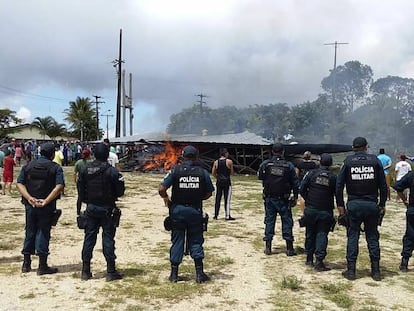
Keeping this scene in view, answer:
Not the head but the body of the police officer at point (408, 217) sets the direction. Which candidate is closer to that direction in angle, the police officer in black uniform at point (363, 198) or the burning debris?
the burning debris

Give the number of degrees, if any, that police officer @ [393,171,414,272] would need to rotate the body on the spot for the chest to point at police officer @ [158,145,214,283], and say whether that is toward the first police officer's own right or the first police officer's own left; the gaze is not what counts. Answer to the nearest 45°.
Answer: approximately 135° to the first police officer's own left

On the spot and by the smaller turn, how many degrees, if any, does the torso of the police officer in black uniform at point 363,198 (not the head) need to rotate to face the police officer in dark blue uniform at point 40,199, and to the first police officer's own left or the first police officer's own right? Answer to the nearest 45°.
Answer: approximately 90° to the first police officer's own left

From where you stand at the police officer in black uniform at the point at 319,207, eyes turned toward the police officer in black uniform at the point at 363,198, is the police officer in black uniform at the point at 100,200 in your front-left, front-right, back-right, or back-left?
back-right

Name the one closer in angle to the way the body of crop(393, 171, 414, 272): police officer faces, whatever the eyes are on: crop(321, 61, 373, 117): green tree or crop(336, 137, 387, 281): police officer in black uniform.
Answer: the green tree

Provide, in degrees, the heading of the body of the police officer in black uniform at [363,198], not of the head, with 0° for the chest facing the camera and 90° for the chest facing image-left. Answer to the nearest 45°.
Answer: approximately 180°

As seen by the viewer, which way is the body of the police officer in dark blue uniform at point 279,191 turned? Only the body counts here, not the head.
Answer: away from the camera

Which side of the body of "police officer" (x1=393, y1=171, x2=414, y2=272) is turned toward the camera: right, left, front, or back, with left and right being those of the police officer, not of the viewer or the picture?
back

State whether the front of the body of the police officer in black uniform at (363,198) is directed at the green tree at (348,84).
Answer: yes

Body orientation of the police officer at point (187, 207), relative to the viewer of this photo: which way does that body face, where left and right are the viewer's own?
facing away from the viewer

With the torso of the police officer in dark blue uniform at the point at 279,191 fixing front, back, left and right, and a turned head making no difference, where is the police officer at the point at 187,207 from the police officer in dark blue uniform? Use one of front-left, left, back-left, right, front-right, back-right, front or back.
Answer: back-left

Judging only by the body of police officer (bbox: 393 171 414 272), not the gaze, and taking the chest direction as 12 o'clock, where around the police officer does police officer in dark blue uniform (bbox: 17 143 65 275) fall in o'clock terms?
The police officer in dark blue uniform is roughly at 8 o'clock from the police officer.

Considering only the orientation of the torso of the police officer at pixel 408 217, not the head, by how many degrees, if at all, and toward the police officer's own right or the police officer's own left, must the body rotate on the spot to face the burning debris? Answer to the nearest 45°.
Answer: approximately 45° to the police officer's own left
